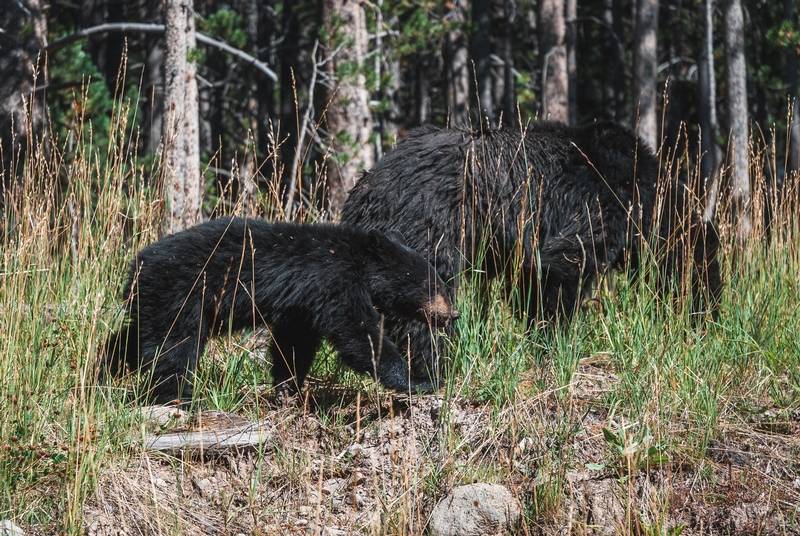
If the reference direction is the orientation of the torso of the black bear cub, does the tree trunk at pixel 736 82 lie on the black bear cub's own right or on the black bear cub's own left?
on the black bear cub's own left

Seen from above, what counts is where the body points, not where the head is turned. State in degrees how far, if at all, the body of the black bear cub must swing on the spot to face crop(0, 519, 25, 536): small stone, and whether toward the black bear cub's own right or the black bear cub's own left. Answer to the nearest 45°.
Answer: approximately 135° to the black bear cub's own right

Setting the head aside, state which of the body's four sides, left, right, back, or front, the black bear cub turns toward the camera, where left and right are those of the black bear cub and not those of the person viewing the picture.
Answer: right

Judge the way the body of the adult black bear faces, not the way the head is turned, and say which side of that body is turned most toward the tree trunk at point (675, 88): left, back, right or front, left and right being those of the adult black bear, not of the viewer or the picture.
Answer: left

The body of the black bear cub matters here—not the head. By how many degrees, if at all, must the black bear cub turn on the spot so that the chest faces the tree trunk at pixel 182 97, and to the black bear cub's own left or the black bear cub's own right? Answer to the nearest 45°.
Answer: approximately 90° to the black bear cub's own left

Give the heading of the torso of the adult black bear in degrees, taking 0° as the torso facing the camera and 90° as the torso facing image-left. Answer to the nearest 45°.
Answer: approximately 270°

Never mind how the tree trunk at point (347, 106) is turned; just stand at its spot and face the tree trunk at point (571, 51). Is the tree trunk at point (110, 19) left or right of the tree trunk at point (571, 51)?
left
